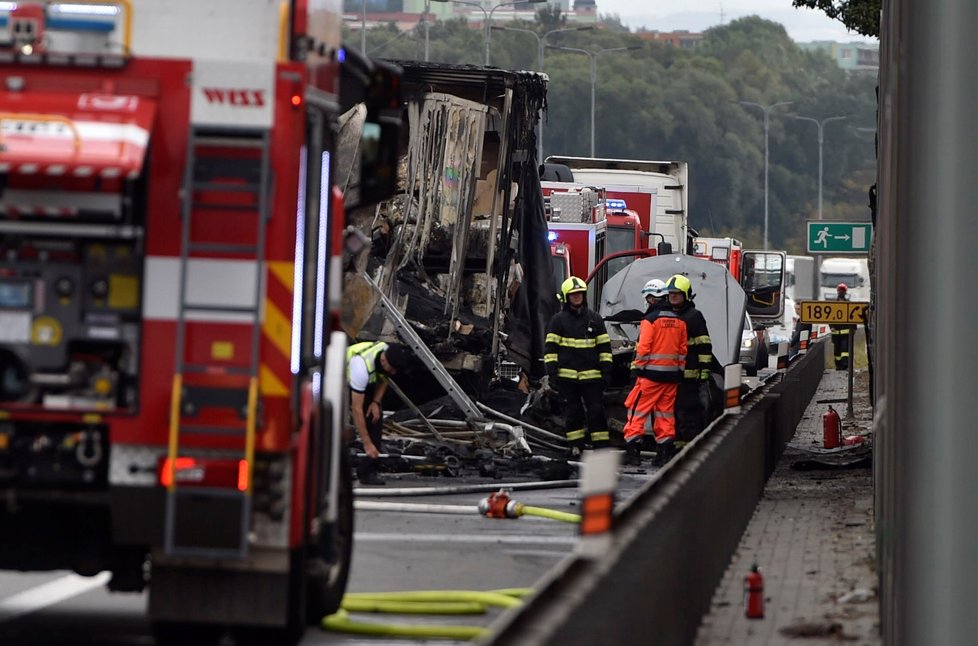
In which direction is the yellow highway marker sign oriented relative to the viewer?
toward the camera

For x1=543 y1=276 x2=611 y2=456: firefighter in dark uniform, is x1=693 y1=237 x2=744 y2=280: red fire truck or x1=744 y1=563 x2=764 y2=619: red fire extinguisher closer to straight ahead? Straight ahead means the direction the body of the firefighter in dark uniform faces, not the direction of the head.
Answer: the red fire extinguisher

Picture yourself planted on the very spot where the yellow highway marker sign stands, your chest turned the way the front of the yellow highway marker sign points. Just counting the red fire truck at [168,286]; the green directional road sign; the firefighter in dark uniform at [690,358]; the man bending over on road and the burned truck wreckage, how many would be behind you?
1

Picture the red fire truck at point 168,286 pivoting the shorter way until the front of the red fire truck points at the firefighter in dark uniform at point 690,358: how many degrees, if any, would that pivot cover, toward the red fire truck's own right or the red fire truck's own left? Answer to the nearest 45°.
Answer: approximately 45° to the red fire truck's own right

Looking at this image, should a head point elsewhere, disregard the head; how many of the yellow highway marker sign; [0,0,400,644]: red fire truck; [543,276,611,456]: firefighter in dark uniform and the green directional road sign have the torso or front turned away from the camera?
1

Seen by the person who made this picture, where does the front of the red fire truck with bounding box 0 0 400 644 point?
facing away from the viewer

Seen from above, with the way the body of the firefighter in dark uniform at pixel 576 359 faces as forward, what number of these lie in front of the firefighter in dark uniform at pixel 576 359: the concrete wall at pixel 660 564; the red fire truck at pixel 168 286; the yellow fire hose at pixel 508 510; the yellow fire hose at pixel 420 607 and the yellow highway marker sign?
4

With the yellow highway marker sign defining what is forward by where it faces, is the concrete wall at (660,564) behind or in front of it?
in front

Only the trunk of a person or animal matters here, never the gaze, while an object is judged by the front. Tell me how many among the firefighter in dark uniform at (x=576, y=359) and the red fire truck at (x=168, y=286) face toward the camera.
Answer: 1

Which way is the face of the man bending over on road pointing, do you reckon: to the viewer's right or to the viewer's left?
to the viewer's right

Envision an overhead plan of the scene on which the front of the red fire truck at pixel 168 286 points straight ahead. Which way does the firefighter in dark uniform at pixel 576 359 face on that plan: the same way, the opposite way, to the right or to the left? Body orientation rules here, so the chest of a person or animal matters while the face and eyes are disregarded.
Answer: the opposite way

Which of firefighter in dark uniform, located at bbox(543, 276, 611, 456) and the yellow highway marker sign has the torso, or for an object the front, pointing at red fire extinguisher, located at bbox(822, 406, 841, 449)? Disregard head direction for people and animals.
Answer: the yellow highway marker sign

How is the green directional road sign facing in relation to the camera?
toward the camera

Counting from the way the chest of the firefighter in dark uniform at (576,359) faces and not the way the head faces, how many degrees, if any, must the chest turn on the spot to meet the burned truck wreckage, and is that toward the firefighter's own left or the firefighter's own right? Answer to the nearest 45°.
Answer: approximately 135° to the firefighter's own right

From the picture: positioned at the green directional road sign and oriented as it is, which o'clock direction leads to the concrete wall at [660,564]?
The concrete wall is roughly at 12 o'clock from the green directional road sign.
